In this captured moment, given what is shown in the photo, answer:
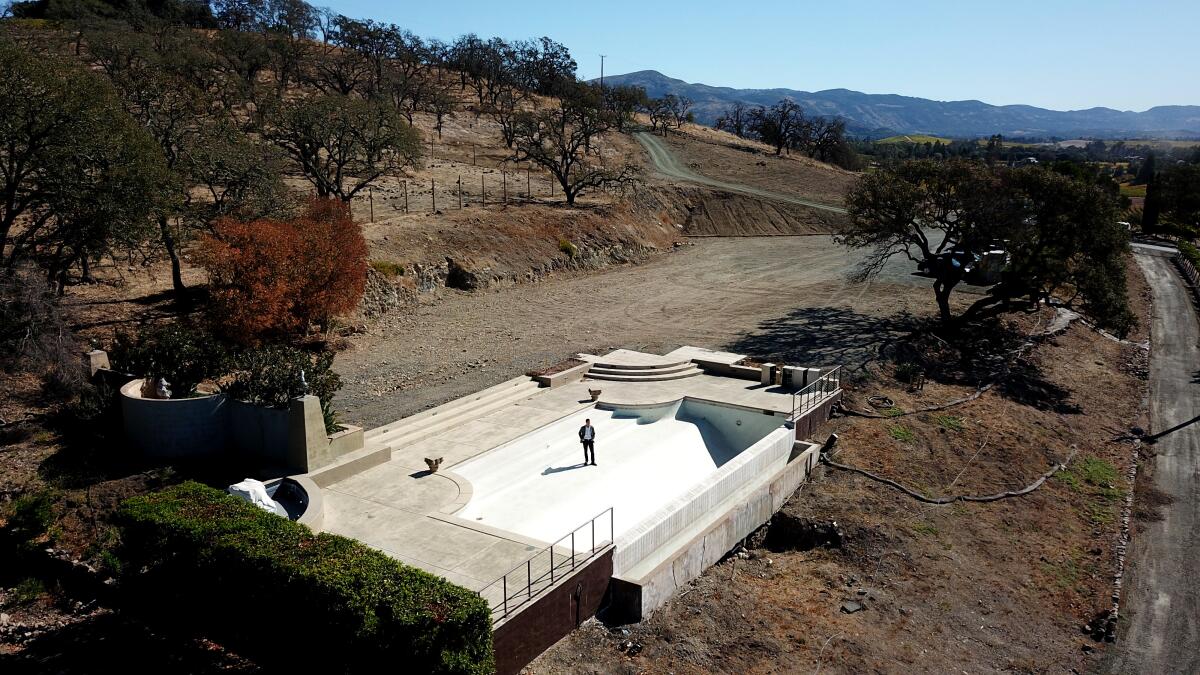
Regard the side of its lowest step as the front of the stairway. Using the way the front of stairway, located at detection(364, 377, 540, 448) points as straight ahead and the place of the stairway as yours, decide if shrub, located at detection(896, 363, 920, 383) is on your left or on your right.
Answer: on your left

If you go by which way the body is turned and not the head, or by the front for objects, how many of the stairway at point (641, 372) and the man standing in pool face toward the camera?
2

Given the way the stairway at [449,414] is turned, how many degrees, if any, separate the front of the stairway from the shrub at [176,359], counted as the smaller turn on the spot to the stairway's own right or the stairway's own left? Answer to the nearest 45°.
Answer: approximately 135° to the stairway's own right

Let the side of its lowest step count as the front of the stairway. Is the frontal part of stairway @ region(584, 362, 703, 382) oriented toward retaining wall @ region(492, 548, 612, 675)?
yes

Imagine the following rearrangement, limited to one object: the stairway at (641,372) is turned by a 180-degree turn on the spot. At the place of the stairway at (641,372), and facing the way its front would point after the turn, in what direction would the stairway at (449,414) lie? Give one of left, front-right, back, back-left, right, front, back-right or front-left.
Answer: back-left

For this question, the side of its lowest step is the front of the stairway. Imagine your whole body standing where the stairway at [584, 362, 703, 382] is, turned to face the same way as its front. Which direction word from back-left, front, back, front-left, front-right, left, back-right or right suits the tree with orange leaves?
right

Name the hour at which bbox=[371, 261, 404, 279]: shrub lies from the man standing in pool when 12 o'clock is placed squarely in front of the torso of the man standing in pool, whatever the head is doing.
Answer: The shrub is roughly at 5 o'clock from the man standing in pool.

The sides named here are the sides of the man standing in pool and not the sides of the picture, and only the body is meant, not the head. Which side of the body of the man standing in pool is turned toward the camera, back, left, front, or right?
front

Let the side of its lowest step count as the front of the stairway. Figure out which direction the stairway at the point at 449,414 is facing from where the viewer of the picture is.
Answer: facing the viewer and to the right of the viewer

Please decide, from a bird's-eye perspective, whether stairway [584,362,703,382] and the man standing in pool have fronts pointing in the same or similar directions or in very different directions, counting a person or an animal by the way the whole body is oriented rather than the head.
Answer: same or similar directions

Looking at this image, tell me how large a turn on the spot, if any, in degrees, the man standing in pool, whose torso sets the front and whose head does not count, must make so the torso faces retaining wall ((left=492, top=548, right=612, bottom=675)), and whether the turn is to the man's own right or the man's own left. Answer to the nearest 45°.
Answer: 0° — they already face it

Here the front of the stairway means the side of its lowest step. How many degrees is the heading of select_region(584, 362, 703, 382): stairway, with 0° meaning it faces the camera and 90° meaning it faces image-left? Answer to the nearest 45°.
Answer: approximately 0°

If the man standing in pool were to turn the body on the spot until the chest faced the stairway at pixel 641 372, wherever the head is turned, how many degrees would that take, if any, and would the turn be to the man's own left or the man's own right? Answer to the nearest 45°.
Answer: approximately 180°

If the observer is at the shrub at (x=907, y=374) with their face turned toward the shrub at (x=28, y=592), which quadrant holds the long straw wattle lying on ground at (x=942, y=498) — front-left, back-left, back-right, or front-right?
front-left
